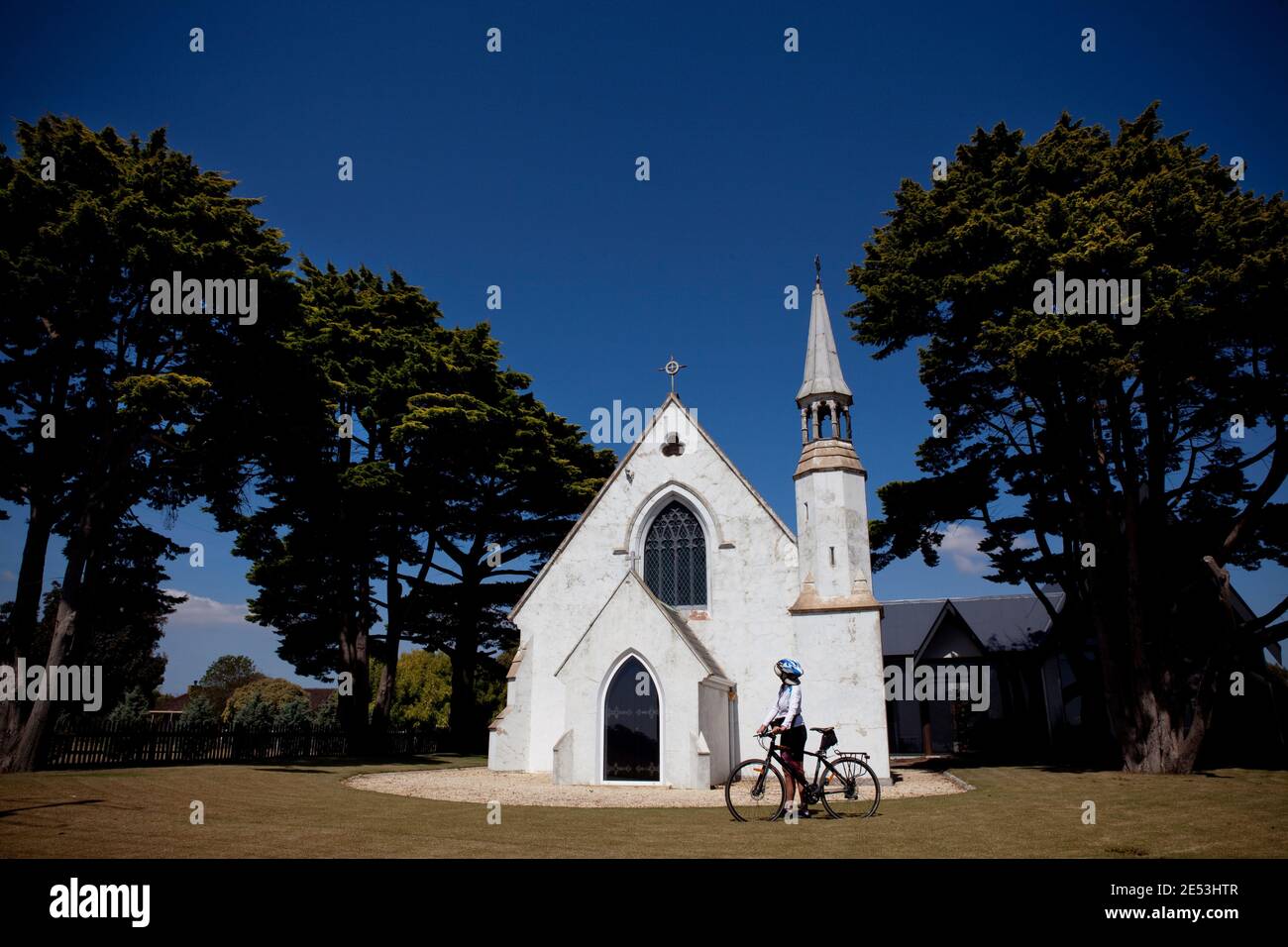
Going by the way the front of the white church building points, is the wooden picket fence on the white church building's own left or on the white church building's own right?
on the white church building's own right

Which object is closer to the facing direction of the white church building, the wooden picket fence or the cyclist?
the cyclist

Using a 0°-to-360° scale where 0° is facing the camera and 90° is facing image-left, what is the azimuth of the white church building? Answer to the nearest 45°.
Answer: approximately 0°

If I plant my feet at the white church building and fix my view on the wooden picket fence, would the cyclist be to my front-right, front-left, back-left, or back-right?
back-left

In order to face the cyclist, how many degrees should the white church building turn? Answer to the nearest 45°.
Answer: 0° — it already faces them
